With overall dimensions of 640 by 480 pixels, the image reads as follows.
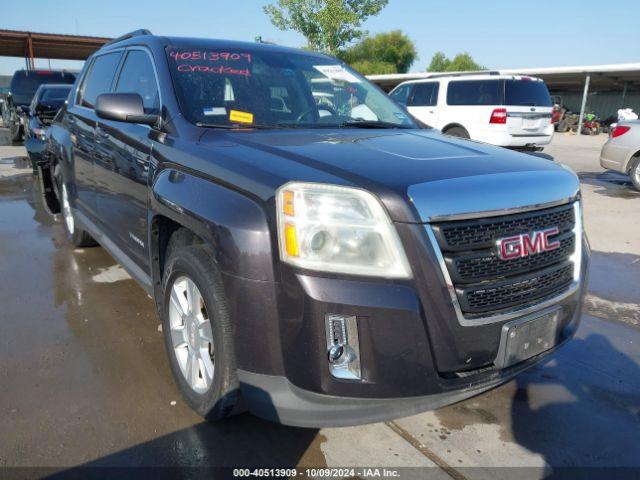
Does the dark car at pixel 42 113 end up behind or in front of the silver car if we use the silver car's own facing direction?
behind

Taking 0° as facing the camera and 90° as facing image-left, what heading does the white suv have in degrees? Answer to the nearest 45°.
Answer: approximately 135°

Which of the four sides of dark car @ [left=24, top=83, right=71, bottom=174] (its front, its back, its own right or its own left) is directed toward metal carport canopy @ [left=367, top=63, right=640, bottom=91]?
left

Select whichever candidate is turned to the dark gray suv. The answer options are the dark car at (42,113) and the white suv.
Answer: the dark car

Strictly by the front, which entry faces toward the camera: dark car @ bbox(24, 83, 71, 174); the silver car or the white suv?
the dark car

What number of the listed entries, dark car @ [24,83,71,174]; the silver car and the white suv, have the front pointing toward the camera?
1

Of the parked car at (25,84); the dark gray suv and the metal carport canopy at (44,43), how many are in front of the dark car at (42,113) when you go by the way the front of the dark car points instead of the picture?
1

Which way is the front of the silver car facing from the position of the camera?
facing away from the viewer and to the right of the viewer

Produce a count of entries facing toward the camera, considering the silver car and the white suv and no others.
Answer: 0

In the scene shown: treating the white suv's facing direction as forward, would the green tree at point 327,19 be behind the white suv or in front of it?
in front

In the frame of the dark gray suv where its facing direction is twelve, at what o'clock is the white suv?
The white suv is roughly at 8 o'clock from the dark gray suv.

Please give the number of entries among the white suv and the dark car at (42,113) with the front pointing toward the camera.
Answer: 1
